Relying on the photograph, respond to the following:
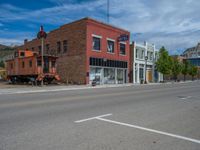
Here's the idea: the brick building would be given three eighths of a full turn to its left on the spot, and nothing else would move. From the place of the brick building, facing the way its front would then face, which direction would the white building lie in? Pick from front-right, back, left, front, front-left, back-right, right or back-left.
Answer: front-right

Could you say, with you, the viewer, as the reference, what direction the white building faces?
facing the viewer and to the right of the viewer
